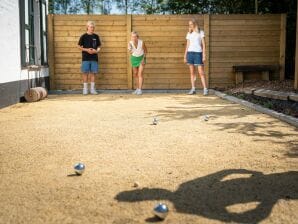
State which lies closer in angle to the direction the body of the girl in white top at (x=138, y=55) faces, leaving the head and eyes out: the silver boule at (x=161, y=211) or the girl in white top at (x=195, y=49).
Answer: the silver boule

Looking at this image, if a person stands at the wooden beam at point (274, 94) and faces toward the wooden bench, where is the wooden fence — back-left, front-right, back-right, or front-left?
front-left

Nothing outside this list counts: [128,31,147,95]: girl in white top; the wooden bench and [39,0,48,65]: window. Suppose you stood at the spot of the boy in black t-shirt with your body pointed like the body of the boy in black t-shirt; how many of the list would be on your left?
2

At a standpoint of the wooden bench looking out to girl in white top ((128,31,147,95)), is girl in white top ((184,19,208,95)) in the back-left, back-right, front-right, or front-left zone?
front-left

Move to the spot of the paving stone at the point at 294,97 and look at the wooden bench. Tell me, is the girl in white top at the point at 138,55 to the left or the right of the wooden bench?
left

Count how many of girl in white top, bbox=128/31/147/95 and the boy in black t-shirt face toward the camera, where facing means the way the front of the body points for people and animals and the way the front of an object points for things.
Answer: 2

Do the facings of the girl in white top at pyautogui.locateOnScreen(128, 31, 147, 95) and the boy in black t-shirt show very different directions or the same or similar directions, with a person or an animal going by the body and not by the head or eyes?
same or similar directions

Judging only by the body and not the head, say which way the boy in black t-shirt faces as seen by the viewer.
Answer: toward the camera

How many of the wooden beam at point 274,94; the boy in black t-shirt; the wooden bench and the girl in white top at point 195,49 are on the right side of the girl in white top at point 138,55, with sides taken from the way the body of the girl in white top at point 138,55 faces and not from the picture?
1

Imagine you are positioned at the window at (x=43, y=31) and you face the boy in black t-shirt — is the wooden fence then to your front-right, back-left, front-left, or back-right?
front-left

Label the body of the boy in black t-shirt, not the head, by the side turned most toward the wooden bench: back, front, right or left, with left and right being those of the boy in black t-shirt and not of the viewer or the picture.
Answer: left

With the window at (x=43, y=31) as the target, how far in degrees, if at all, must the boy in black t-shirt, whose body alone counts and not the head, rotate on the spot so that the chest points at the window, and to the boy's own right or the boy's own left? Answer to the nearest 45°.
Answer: approximately 135° to the boy's own right

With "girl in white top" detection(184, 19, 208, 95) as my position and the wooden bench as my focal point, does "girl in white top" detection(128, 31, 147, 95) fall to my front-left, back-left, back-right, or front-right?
back-left

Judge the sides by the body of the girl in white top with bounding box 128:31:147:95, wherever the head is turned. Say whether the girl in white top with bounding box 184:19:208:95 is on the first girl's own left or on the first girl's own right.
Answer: on the first girl's own left

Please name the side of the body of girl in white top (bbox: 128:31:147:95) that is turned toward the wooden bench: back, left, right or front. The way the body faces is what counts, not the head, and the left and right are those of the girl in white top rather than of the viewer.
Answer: left

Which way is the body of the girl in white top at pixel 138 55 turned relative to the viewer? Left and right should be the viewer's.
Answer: facing the viewer

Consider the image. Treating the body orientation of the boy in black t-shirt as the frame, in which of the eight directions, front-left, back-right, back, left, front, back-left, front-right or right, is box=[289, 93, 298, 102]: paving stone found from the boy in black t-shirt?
front-left
